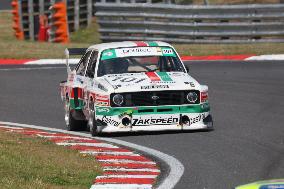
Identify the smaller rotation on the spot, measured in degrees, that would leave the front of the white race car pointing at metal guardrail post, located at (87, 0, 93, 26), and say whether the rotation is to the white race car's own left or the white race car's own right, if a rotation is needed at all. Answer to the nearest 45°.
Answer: approximately 180°

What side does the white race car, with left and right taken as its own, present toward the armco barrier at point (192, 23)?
back

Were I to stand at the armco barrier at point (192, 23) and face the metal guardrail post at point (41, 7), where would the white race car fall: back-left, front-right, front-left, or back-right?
back-left

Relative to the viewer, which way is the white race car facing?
toward the camera

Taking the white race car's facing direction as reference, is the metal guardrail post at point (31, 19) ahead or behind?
behind

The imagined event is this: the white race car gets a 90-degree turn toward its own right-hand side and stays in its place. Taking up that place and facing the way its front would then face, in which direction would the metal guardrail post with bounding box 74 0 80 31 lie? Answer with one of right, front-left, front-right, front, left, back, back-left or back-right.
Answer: right
